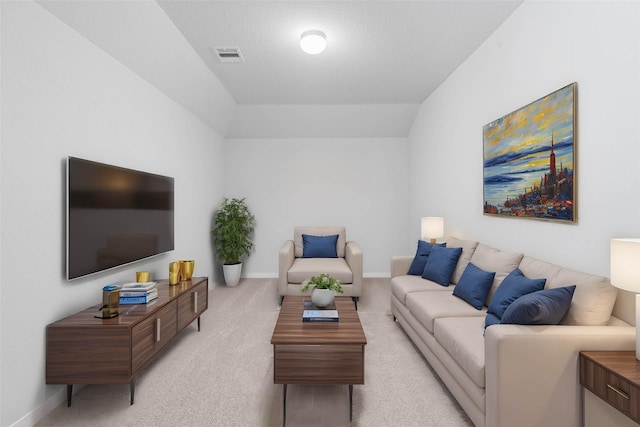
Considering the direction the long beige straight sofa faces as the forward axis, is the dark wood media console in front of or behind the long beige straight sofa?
in front

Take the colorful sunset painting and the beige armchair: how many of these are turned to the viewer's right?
0

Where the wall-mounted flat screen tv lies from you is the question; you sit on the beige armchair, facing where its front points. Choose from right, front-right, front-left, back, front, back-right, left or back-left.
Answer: front-right

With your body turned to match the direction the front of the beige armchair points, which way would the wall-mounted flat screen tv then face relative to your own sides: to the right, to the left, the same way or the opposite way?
to the left

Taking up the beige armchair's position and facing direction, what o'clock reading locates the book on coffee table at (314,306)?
The book on coffee table is roughly at 12 o'clock from the beige armchair.

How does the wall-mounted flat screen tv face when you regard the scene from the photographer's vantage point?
facing the viewer and to the right of the viewer

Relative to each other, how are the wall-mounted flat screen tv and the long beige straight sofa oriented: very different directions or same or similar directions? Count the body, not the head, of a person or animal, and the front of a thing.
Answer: very different directions

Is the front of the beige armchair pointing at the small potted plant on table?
yes
